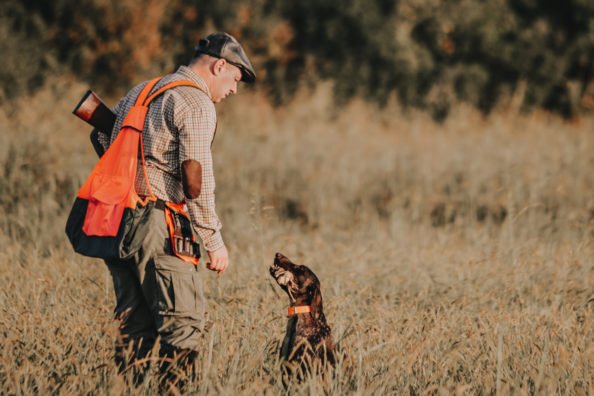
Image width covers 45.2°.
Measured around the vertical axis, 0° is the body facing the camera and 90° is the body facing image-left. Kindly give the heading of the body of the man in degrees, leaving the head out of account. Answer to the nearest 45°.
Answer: approximately 225°

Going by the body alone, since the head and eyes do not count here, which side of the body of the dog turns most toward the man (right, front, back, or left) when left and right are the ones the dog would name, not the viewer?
front

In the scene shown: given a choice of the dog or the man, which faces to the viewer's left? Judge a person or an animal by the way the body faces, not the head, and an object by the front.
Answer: the dog

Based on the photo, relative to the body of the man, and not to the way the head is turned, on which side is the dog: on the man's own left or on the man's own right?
on the man's own right

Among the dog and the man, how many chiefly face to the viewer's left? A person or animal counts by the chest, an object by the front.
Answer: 1

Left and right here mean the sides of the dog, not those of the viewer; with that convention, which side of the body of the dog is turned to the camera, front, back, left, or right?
left

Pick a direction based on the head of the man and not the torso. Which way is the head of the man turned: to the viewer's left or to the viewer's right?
to the viewer's right
